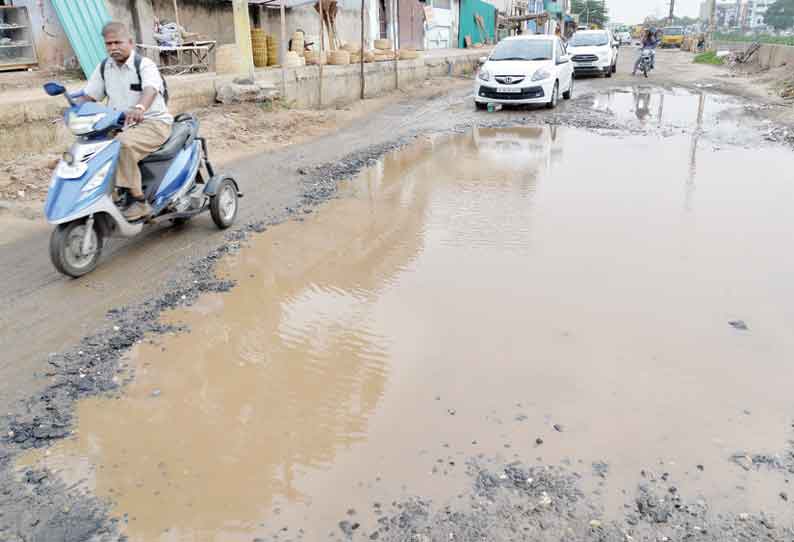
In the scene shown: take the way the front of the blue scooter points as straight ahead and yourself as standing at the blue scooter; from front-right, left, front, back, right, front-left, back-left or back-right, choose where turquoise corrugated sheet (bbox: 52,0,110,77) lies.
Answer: back-right

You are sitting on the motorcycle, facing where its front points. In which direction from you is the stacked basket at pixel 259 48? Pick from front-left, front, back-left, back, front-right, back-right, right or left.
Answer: front-right

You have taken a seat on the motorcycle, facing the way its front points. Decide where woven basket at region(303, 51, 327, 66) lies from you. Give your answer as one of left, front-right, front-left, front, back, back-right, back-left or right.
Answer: front-right

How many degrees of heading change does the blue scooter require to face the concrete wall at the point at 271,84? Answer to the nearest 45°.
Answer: approximately 135° to its right

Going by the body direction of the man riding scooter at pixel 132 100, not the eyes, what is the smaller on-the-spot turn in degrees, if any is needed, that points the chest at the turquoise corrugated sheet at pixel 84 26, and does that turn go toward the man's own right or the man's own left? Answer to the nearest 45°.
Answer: approximately 135° to the man's own right

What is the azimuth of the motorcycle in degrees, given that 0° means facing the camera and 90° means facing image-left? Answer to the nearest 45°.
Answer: approximately 0°

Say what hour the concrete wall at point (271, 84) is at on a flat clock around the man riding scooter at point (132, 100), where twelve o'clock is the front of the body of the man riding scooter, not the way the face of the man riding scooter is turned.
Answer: The concrete wall is roughly at 5 o'clock from the man riding scooter.

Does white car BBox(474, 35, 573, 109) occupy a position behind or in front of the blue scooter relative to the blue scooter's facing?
behind

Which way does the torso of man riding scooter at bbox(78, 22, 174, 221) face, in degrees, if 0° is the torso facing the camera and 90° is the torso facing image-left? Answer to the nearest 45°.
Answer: approximately 45°

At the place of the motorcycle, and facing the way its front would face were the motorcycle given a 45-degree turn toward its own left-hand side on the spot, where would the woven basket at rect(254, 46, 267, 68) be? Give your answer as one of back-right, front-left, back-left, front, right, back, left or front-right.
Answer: right

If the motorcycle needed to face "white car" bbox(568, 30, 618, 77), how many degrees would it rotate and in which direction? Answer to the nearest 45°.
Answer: approximately 45° to its right

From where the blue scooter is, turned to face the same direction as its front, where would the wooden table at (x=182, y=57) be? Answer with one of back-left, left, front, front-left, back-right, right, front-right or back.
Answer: back-right

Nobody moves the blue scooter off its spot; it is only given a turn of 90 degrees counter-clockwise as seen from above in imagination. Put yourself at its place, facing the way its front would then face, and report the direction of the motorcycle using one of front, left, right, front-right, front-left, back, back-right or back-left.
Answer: left
